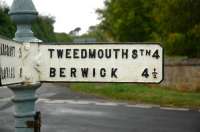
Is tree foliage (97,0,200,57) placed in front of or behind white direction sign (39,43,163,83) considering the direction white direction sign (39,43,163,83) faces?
behind

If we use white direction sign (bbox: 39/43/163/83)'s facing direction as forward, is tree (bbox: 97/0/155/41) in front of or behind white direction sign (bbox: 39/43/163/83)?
behind

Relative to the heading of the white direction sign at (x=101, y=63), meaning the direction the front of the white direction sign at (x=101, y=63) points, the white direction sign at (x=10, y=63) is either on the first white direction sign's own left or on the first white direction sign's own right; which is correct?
on the first white direction sign's own right
